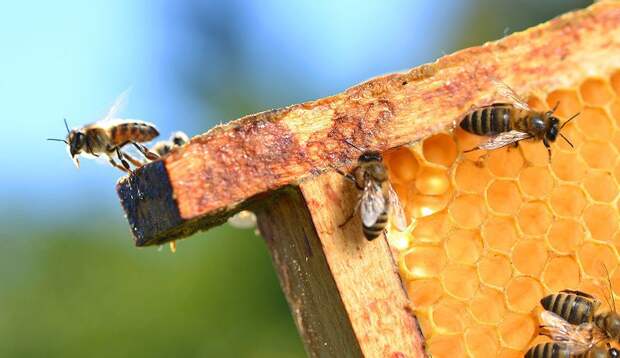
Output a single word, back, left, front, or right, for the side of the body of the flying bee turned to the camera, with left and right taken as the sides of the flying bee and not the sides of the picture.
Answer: left

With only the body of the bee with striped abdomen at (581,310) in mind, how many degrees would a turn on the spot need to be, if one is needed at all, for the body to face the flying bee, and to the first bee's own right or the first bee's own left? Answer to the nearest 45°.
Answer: approximately 180°

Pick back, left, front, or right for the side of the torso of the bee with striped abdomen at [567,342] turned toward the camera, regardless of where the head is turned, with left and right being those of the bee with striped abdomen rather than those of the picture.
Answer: right

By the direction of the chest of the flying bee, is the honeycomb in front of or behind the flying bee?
behind

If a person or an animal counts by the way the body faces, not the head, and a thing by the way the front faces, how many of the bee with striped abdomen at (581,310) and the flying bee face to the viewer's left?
1

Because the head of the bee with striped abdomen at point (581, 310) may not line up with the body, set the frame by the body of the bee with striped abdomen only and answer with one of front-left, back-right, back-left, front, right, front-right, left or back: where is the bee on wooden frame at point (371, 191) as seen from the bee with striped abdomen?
back-right

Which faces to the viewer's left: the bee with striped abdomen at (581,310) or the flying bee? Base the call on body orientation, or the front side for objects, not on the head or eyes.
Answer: the flying bee

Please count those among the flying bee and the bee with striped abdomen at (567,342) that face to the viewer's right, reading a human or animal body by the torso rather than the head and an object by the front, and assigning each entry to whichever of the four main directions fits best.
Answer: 1

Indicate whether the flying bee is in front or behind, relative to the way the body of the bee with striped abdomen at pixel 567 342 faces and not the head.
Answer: behind

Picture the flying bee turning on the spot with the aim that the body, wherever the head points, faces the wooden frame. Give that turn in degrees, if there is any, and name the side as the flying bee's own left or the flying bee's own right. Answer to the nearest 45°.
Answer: approximately 135° to the flying bee's own left

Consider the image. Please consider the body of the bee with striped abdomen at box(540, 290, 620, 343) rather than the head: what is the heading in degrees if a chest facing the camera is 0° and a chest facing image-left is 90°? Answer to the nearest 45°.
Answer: approximately 270°
